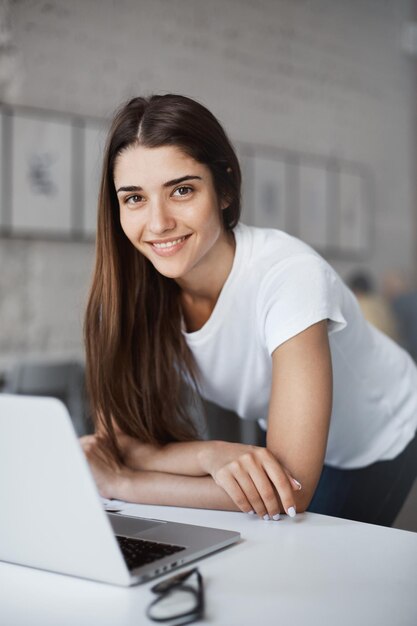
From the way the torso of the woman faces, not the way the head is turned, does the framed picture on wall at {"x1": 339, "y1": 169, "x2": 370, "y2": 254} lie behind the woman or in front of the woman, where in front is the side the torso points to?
behind

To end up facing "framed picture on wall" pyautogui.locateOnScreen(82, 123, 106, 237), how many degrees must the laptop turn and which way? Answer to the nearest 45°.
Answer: approximately 45° to its left

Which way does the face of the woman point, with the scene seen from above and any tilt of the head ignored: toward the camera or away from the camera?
toward the camera

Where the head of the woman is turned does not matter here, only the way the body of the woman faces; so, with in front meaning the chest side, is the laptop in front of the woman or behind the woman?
in front

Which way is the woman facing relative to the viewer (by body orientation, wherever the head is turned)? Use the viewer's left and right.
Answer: facing the viewer and to the left of the viewer

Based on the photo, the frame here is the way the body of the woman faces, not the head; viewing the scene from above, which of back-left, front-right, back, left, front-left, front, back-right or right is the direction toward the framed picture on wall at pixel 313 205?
back-right

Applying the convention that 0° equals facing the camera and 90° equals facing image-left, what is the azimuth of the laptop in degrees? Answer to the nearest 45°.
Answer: approximately 225°

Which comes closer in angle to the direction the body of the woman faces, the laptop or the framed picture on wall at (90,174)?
the laptop

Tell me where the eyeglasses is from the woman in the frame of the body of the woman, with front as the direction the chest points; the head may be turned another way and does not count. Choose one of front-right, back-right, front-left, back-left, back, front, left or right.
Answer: front-left

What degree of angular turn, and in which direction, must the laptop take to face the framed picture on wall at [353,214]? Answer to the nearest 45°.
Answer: approximately 45° to its left

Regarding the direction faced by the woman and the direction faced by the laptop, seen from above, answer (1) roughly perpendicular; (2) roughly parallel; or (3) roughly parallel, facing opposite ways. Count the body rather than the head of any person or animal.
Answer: roughly parallel, facing opposite ways
